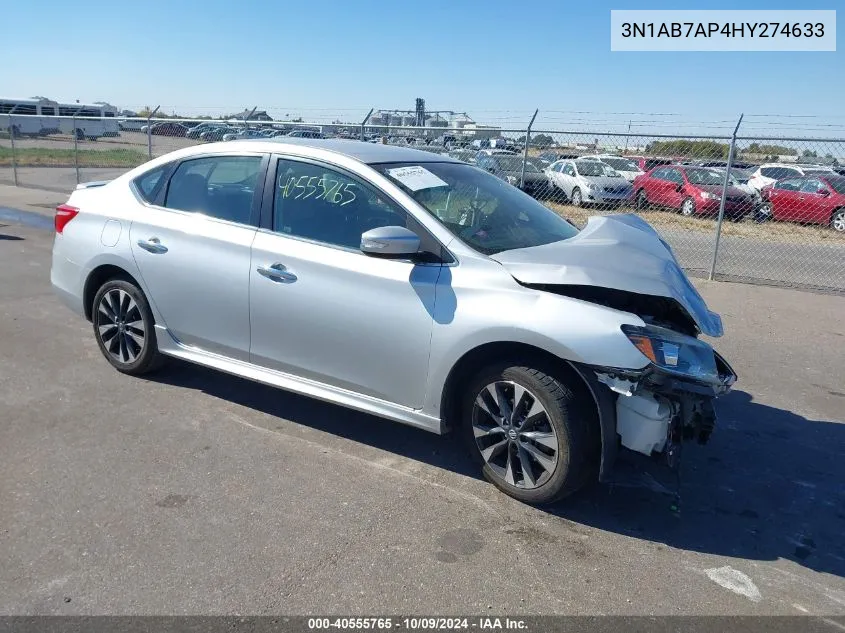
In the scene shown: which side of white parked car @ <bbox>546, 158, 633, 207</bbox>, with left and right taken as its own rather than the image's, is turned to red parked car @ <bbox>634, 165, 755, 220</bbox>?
left

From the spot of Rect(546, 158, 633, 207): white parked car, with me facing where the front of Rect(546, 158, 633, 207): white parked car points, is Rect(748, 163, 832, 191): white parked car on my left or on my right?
on my left

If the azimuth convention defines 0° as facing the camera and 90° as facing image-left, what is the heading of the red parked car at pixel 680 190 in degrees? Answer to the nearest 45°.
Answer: approximately 315°

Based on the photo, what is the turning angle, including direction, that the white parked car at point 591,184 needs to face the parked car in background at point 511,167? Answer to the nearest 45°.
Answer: approximately 90° to its right

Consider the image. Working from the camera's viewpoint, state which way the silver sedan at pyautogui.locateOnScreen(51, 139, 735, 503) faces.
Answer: facing the viewer and to the right of the viewer

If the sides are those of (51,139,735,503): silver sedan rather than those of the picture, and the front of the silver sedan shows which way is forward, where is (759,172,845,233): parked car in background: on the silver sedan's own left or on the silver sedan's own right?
on the silver sedan's own left

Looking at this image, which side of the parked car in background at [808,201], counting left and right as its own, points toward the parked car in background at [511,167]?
right
